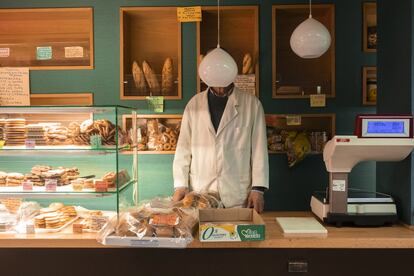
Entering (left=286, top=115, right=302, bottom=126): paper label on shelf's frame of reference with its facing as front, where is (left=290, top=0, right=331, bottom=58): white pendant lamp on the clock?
The white pendant lamp is roughly at 12 o'clock from the paper label on shelf.

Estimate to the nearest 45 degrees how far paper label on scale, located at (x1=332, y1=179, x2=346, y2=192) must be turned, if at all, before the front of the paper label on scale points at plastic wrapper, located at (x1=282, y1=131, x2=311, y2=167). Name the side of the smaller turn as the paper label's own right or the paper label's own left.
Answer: approximately 180°

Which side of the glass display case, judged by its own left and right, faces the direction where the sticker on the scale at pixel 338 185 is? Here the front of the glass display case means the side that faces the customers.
left

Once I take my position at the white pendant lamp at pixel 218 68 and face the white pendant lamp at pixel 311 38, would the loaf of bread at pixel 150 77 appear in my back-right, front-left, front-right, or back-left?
back-left

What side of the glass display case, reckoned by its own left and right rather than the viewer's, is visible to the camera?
front

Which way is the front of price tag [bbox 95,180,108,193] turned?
toward the camera

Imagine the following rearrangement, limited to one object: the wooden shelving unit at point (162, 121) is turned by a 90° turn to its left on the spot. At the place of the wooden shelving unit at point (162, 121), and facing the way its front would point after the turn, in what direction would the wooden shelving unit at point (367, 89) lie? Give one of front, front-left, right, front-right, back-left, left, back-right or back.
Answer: front

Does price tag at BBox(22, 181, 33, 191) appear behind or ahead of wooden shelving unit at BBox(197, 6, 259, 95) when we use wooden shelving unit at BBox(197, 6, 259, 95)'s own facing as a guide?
ahead

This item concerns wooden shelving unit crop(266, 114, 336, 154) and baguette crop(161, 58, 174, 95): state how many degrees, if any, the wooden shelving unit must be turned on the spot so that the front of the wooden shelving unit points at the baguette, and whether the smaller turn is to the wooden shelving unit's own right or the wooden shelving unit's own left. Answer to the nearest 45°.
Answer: approximately 90° to the wooden shelving unit's own right

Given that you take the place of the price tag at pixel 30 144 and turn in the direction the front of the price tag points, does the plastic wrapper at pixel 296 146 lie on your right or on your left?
on your left

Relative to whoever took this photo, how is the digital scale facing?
facing the viewer

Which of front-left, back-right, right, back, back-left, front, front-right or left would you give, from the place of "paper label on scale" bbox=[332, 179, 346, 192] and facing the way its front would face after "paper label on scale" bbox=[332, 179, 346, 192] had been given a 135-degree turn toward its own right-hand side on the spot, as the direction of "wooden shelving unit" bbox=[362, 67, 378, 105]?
front-right

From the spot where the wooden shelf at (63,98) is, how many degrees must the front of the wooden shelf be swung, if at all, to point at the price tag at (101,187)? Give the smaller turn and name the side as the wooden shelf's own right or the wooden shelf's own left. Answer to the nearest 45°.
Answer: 0° — it already faces it
